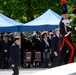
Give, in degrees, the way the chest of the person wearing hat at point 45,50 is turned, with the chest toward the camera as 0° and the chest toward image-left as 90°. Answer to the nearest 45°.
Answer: approximately 315°

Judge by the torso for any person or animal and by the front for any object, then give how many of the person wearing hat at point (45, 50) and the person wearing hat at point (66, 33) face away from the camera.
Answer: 0

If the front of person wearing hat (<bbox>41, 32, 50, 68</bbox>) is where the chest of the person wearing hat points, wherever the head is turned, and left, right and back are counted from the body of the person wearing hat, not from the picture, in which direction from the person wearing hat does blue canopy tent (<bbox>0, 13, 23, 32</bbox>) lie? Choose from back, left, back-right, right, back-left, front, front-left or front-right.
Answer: back-right

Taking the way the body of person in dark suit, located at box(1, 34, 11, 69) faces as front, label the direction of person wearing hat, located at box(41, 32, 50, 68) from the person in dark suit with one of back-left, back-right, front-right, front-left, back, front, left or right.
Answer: left
